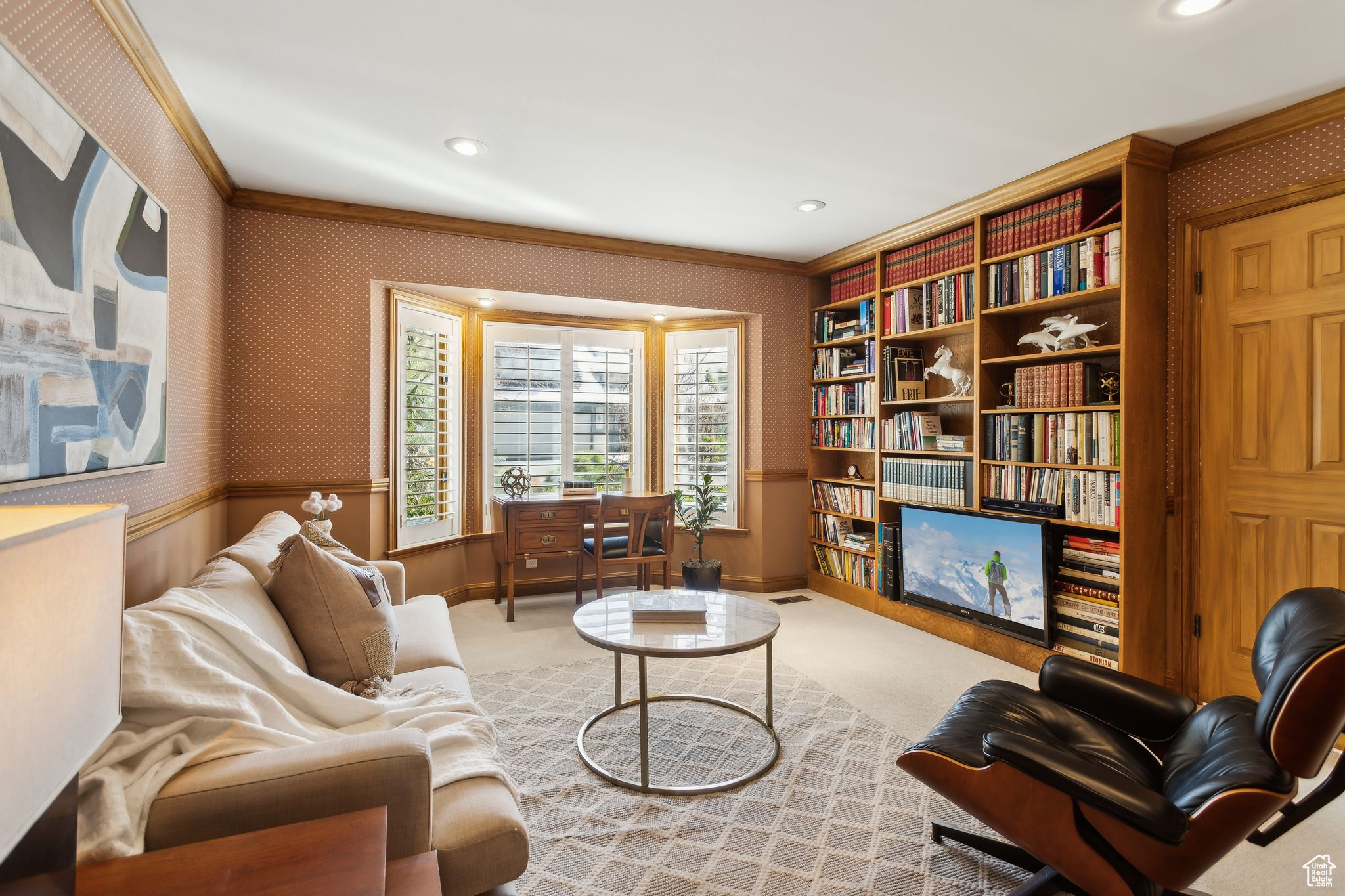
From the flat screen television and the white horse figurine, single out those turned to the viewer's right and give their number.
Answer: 0

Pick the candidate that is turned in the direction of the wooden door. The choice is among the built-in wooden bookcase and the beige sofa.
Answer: the beige sofa

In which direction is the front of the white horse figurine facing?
to the viewer's left

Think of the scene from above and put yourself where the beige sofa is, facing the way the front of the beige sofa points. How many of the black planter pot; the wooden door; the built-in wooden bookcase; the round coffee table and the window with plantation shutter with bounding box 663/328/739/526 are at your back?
0

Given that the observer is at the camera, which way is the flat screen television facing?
facing the viewer and to the left of the viewer

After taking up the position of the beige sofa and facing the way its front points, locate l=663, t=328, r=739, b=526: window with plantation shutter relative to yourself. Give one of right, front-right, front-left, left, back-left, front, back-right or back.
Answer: front-left

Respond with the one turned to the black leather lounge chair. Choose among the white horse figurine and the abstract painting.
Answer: the abstract painting

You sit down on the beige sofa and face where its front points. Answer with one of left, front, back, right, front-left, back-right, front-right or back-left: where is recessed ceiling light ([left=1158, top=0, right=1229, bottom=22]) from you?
front

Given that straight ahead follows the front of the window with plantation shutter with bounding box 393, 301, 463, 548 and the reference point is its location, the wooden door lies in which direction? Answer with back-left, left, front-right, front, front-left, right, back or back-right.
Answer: front

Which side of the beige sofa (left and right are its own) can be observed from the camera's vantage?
right

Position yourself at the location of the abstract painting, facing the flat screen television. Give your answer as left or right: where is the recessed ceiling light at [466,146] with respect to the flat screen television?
left

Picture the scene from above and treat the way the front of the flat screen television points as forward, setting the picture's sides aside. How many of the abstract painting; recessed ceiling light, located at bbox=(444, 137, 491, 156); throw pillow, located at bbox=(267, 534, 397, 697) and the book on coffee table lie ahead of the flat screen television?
4

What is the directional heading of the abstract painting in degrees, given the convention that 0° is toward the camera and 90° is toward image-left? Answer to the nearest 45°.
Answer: approximately 315°

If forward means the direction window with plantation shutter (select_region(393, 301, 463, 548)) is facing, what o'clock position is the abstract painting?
The abstract painting is roughly at 2 o'clock from the window with plantation shutter.

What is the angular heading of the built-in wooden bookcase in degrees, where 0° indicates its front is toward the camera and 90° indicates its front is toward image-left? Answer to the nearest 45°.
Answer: approximately 45°

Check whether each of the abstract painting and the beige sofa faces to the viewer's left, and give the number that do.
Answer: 0

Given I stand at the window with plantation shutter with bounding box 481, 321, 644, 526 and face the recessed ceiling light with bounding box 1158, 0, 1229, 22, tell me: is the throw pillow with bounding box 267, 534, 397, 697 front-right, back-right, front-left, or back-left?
front-right

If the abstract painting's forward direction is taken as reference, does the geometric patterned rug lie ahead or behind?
ahead

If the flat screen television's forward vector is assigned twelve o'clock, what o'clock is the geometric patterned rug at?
The geometric patterned rug is roughly at 11 o'clock from the flat screen television.

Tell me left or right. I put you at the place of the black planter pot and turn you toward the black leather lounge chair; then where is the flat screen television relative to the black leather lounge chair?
left

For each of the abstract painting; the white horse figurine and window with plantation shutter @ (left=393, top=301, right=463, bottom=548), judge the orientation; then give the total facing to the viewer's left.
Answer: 1

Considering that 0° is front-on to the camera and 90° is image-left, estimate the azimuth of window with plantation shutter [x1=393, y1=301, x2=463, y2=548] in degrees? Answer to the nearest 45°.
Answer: approximately 315°
